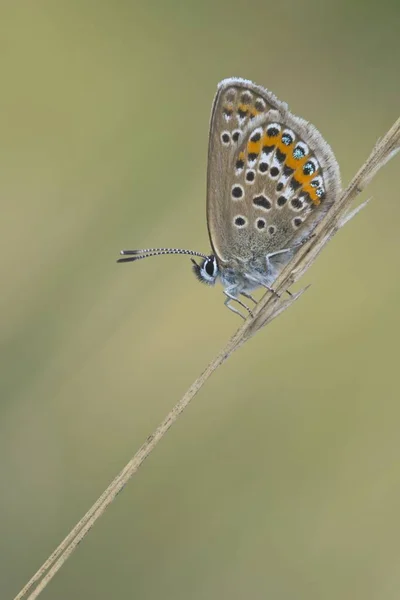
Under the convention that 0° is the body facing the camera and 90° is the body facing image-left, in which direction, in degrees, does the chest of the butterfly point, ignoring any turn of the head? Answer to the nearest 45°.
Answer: approximately 90°
